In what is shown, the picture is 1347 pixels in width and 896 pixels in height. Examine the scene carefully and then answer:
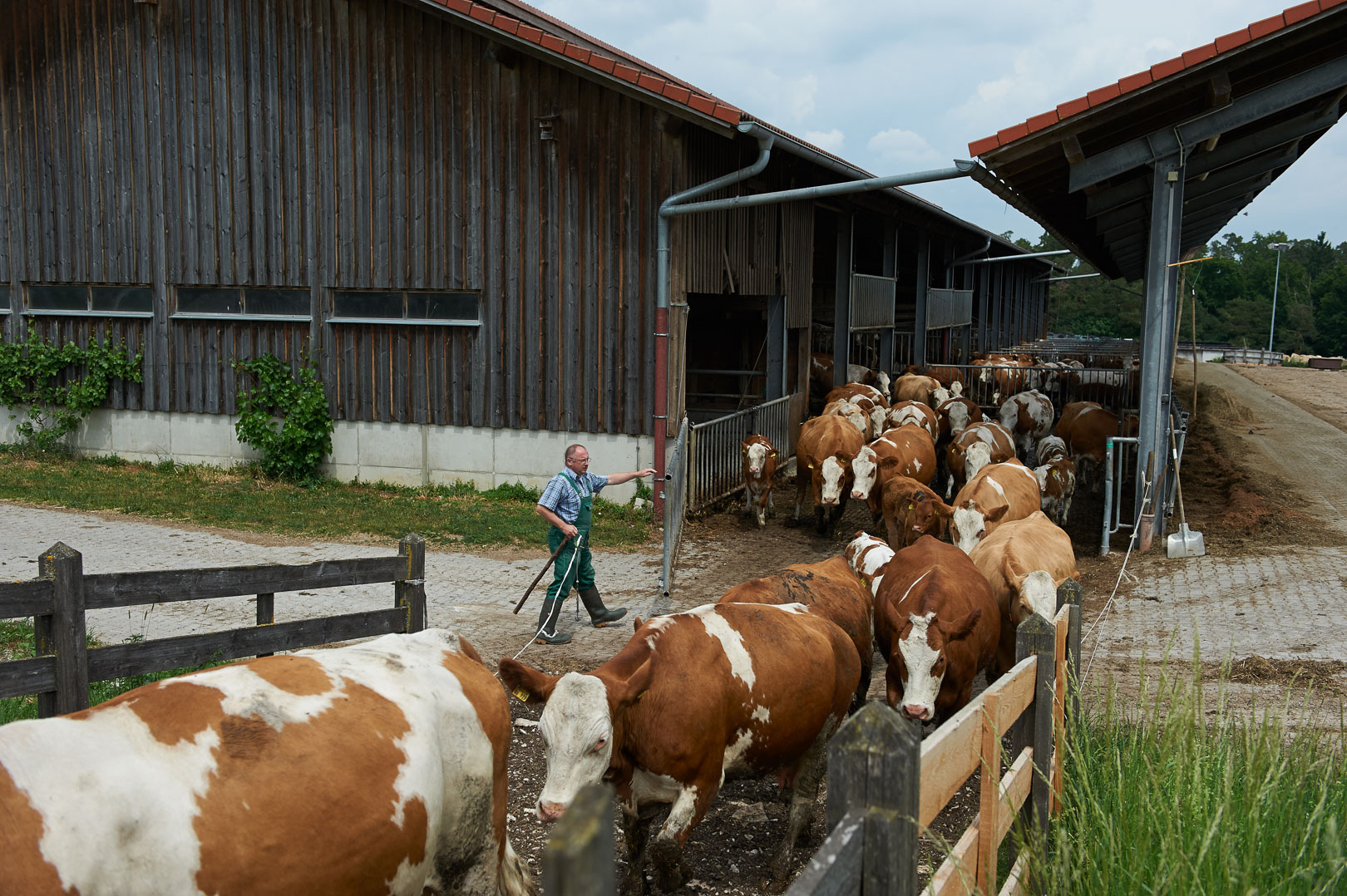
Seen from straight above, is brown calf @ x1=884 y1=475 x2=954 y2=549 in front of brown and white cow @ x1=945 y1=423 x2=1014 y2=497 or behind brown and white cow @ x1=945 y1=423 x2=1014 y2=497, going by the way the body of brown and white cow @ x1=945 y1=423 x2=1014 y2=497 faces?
in front

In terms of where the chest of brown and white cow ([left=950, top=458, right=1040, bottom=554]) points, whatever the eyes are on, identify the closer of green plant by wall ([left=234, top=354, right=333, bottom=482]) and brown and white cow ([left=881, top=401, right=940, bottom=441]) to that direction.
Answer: the green plant by wall

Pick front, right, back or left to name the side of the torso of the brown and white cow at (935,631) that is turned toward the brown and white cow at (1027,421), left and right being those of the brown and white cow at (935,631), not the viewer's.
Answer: back

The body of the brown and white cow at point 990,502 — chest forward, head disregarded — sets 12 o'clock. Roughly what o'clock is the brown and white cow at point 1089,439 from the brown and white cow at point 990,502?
the brown and white cow at point 1089,439 is roughly at 5 o'clock from the brown and white cow at point 990,502.

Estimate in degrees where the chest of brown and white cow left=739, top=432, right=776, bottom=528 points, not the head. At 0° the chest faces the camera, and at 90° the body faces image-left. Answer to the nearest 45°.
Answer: approximately 0°

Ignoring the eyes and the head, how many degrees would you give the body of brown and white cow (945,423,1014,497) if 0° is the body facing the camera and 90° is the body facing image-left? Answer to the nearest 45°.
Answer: approximately 45°

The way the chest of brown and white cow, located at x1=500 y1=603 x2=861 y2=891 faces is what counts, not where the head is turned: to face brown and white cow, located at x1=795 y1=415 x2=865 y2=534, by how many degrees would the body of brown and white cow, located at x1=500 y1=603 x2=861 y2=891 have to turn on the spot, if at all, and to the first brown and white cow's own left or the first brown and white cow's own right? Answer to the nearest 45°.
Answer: approximately 135° to the first brown and white cow's own right

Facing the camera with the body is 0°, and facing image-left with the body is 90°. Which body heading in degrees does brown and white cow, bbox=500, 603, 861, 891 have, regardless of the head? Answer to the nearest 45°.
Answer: approximately 45°

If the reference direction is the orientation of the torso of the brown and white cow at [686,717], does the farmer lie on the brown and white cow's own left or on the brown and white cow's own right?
on the brown and white cow's own right
